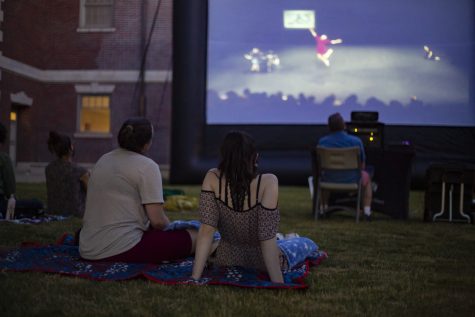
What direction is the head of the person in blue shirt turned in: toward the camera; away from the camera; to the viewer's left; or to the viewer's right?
away from the camera

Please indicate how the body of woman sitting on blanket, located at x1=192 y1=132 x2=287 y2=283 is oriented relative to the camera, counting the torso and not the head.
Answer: away from the camera

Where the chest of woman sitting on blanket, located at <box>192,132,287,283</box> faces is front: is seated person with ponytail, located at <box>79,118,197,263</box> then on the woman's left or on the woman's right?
on the woman's left

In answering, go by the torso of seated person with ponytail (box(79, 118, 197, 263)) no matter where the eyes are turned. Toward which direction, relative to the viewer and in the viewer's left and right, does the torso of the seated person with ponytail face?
facing away from the viewer and to the right of the viewer

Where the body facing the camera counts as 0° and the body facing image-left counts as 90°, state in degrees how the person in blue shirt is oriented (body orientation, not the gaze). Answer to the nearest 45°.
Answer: approximately 180°

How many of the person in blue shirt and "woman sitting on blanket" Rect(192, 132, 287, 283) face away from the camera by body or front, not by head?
2

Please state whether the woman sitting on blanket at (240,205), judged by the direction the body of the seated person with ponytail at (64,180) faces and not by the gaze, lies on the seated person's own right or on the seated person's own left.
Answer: on the seated person's own right

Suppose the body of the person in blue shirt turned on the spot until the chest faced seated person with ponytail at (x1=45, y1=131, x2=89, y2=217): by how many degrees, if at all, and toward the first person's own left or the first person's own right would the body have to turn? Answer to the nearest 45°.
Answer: approximately 135° to the first person's own left
